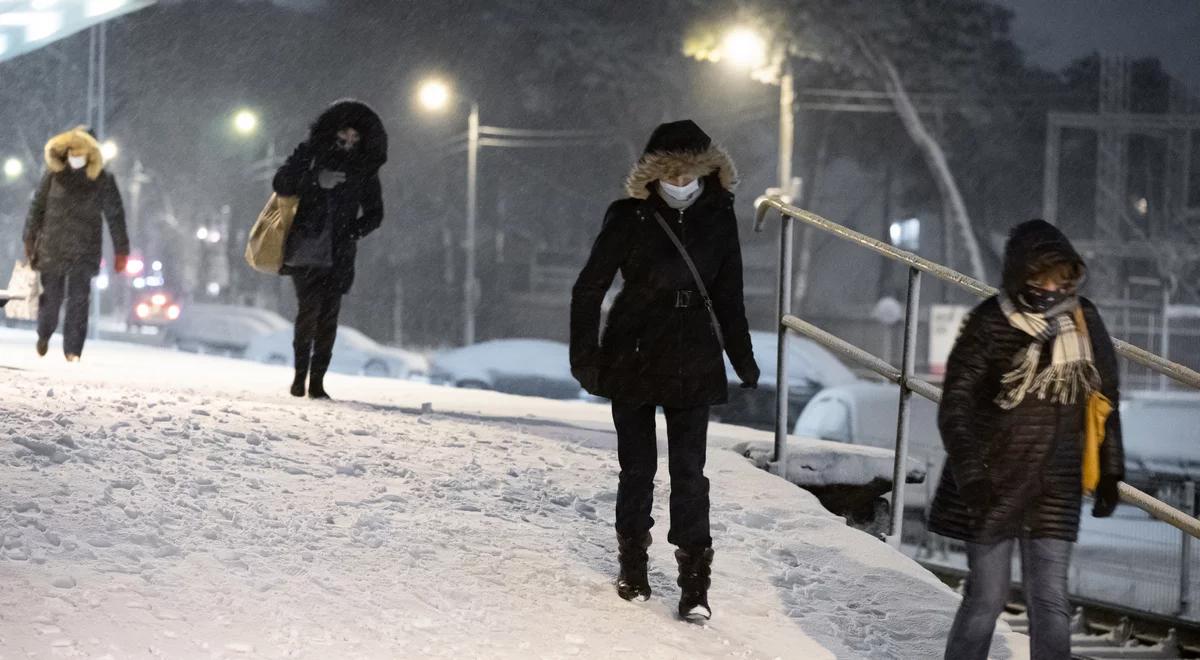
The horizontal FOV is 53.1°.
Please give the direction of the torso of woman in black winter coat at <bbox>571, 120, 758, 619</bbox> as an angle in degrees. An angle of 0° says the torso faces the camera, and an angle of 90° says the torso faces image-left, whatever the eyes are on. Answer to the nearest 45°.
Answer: approximately 0°

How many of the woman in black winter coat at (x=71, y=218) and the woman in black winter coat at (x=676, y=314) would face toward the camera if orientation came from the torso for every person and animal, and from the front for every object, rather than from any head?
2

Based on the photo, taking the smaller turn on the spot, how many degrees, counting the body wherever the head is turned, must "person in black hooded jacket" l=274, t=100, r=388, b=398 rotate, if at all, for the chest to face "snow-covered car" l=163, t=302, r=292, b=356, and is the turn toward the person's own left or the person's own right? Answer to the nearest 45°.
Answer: approximately 180°

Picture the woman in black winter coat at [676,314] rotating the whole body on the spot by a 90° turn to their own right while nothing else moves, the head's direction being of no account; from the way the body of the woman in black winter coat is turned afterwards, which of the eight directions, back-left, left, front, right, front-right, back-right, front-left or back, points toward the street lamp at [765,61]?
right

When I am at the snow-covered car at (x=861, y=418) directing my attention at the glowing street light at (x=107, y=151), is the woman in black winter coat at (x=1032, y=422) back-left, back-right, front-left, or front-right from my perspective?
back-left

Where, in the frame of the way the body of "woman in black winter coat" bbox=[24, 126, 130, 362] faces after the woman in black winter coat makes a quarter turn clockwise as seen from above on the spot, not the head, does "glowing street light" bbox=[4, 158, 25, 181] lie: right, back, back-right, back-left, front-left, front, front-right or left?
right

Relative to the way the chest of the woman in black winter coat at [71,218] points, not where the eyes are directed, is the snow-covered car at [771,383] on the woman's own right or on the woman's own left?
on the woman's own left

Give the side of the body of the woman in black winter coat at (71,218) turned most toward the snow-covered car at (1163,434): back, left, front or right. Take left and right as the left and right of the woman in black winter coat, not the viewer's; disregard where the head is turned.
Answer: left

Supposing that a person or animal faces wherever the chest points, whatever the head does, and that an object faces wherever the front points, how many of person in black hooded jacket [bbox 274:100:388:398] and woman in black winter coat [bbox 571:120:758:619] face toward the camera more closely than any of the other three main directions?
2
